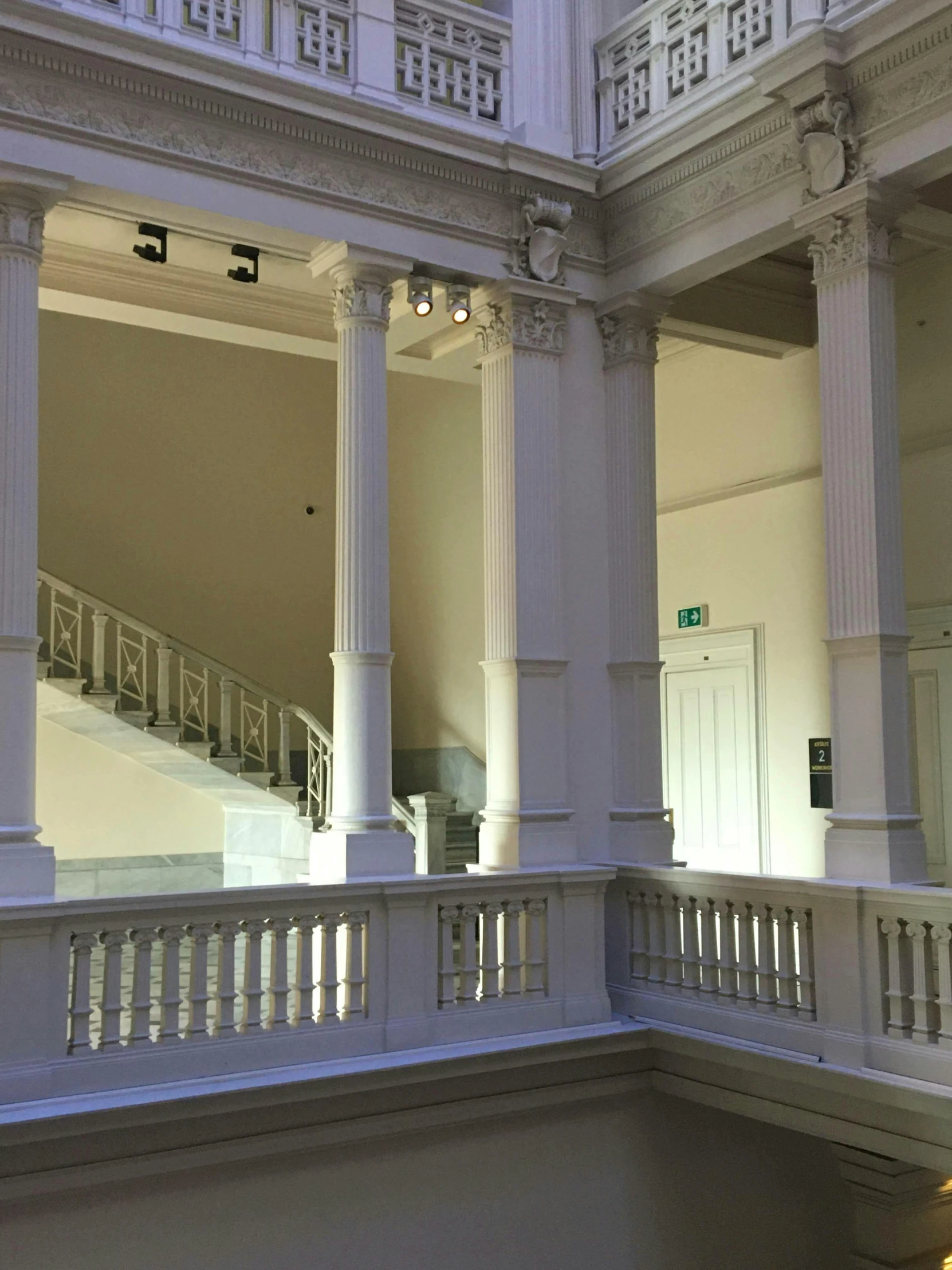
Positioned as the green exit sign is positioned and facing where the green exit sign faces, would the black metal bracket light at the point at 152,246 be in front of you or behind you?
in front

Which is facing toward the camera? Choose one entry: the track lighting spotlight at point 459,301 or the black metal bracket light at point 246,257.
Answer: the track lighting spotlight

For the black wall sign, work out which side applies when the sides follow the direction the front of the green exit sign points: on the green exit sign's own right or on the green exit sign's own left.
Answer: on the green exit sign's own left

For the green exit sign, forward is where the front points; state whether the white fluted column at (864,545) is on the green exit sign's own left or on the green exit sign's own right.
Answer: on the green exit sign's own left

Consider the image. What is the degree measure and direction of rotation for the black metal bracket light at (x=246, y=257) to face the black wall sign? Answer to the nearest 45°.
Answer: approximately 180°

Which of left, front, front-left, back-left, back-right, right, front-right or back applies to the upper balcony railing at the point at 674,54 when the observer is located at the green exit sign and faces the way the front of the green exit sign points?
front-left

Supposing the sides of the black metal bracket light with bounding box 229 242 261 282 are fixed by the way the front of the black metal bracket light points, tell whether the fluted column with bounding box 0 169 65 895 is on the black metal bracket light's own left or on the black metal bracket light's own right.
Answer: on the black metal bracket light's own left

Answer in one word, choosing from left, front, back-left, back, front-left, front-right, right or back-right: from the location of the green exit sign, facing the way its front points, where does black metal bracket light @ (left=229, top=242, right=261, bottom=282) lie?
front

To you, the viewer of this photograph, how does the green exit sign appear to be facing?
facing the viewer and to the left of the viewer

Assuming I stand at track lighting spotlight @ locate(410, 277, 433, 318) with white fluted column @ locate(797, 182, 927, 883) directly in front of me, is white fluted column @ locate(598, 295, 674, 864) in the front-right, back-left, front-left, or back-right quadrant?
front-left

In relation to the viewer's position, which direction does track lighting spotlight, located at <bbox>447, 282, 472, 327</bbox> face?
facing the viewer

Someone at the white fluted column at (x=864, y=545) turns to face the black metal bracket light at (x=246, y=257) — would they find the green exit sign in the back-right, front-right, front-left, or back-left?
front-right

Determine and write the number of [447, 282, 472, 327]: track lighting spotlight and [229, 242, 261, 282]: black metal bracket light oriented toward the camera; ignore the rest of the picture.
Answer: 1

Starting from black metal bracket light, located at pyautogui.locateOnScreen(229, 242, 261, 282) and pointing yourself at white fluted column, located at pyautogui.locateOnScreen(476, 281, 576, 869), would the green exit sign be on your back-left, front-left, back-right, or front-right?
front-left
